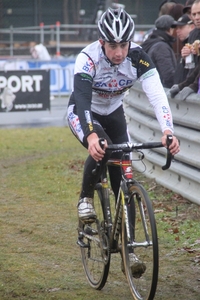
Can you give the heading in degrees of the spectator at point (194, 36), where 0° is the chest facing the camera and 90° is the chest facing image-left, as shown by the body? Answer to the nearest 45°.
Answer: approximately 45°

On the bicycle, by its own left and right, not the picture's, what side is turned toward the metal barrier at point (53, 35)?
back

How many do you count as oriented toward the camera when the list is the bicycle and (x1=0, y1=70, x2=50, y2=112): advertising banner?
2

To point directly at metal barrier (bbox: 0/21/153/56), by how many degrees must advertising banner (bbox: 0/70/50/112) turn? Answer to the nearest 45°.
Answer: approximately 180°

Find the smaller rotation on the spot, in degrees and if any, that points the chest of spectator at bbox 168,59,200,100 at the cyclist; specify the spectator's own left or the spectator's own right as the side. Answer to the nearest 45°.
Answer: approximately 45° to the spectator's own left

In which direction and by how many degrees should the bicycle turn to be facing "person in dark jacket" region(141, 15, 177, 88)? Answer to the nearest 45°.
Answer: approximately 180°
